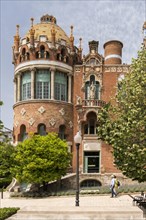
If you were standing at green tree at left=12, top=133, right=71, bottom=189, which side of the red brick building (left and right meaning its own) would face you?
front

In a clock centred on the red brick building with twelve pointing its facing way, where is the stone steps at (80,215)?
The stone steps is roughly at 12 o'clock from the red brick building.

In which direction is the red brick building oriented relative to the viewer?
toward the camera

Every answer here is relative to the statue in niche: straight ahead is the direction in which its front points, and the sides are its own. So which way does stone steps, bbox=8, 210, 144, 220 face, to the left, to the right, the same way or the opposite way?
the same way

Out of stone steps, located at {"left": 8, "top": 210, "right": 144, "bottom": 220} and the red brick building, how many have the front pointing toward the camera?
2

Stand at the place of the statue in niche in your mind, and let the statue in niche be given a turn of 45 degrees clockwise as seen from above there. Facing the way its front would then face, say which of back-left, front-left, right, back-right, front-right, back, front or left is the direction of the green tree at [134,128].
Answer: front-left

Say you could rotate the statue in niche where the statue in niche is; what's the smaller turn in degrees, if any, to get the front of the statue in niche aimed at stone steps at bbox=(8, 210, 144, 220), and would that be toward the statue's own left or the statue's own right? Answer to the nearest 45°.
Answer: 0° — it already faces it

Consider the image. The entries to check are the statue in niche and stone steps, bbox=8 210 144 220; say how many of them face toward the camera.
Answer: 2

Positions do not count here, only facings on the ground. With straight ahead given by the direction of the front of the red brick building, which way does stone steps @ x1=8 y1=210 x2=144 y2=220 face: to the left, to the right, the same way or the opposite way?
the same way

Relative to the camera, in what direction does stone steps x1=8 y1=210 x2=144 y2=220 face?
facing the viewer

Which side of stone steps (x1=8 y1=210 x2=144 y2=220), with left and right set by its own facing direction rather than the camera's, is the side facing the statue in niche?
back
